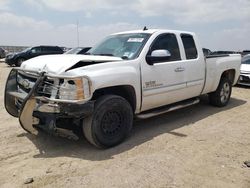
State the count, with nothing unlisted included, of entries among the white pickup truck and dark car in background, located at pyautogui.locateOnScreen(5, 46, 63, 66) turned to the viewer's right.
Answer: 0

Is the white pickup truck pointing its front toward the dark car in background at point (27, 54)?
no

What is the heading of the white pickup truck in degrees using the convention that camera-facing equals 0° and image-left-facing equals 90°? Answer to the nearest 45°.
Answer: approximately 45°

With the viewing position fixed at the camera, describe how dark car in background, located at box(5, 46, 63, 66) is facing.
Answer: facing the viewer and to the left of the viewer

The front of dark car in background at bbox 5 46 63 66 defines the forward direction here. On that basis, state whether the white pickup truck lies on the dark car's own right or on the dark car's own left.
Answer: on the dark car's own left

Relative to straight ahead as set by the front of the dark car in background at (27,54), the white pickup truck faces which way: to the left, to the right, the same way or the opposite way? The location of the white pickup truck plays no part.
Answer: the same way
